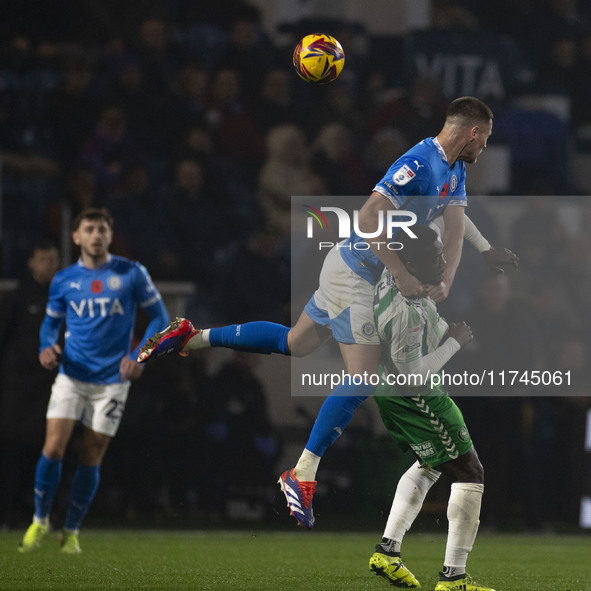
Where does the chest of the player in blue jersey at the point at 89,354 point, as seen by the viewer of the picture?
toward the camera

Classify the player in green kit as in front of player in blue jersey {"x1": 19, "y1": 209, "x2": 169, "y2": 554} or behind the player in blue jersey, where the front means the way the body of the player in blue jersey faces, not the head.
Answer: in front

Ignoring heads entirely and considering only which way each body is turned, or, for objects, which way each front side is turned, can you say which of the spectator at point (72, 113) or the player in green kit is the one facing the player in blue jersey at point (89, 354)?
the spectator

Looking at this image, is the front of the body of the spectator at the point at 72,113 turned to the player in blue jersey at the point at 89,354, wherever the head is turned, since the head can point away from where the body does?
yes

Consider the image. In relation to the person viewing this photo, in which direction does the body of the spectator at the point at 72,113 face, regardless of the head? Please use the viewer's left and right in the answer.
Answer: facing the viewer

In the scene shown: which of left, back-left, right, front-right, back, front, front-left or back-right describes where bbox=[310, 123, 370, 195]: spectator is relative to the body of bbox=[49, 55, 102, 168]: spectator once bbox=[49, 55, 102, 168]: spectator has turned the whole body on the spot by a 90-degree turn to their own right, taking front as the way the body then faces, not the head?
back

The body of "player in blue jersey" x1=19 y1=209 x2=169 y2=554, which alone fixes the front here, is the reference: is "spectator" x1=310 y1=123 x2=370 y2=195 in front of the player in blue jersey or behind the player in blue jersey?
behind

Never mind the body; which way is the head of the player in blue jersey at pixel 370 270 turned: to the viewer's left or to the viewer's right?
to the viewer's right
